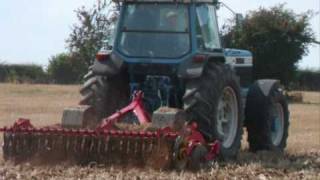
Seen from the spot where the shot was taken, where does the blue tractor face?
facing away from the viewer and to the right of the viewer

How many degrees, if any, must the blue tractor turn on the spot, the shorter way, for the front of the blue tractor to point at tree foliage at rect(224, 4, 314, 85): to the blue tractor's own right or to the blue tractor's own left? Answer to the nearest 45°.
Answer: approximately 45° to the blue tractor's own left
